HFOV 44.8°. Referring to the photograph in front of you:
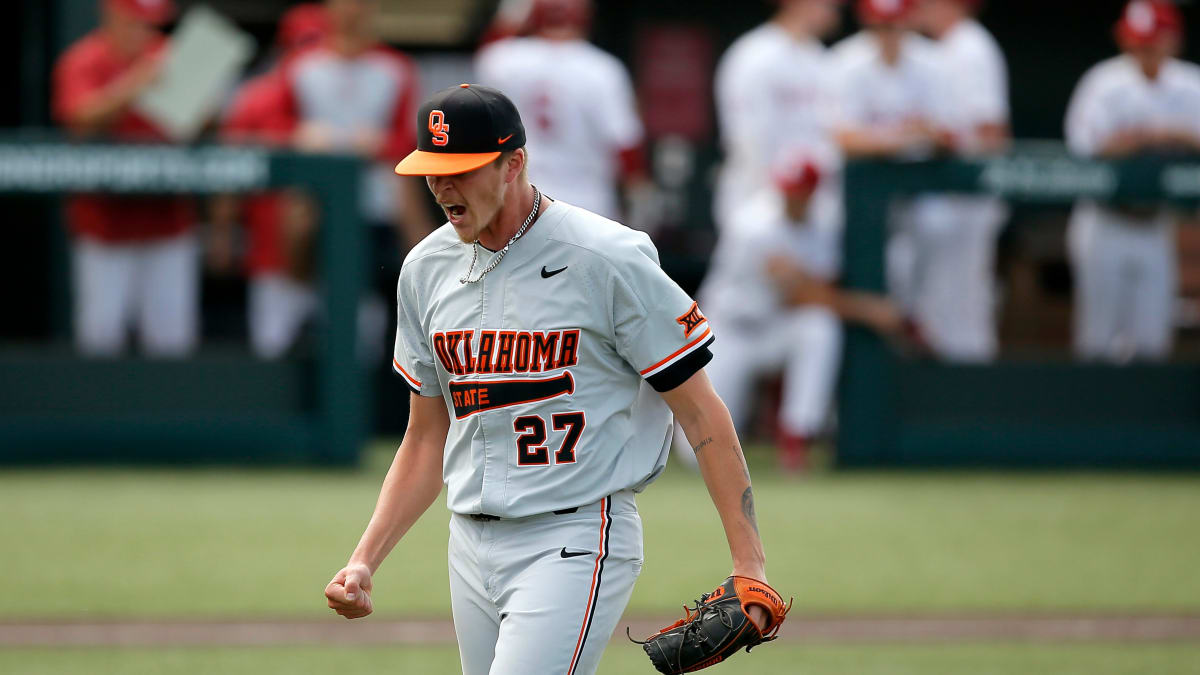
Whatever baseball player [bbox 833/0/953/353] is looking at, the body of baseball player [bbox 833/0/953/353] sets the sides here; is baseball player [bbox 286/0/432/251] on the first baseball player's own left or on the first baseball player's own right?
on the first baseball player's own right

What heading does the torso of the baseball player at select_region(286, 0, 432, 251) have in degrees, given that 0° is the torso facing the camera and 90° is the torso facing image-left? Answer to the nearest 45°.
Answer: approximately 0°

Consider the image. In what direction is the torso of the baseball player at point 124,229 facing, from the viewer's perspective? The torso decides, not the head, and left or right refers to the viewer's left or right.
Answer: facing the viewer and to the right of the viewer

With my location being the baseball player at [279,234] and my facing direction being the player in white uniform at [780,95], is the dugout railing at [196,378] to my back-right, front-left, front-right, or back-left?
back-right

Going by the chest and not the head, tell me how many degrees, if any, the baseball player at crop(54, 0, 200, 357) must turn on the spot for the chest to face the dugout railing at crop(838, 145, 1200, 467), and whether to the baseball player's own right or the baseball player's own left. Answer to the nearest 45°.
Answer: approximately 45° to the baseball player's own left

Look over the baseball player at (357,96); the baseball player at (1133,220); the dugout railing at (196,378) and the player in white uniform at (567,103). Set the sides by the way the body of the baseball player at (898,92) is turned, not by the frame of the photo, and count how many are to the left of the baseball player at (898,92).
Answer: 1

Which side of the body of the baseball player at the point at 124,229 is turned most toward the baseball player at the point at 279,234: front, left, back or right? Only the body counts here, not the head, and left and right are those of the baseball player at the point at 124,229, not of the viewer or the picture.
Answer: left

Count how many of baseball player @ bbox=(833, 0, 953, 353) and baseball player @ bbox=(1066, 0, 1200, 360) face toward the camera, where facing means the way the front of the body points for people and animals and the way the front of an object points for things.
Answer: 2

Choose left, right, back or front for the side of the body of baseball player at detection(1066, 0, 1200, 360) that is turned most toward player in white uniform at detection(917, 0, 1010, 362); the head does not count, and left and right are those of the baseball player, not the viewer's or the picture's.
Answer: right

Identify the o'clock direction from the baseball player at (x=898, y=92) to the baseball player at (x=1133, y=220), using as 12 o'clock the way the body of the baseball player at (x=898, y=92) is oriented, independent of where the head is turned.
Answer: the baseball player at (x=1133, y=220) is roughly at 9 o'clock from the baseball player at (x=898, y=92).
